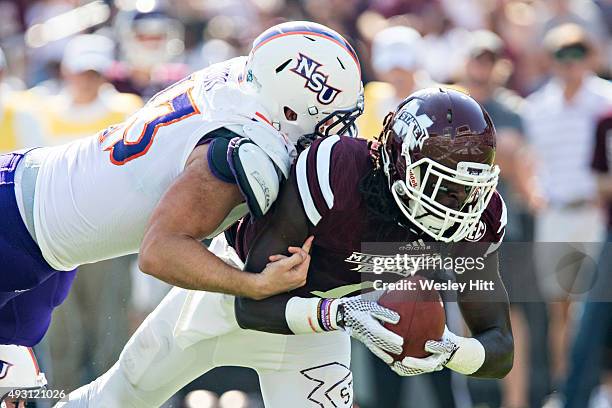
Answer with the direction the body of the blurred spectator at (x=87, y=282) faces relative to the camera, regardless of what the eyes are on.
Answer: toward the camera

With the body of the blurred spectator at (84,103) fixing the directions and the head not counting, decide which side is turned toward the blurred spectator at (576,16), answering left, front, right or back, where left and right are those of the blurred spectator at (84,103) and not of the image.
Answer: left

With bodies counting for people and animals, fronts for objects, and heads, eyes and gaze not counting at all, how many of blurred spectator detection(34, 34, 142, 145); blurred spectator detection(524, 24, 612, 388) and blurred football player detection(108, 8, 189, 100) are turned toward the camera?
3

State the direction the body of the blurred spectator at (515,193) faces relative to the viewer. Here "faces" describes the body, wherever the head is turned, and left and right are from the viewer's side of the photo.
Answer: facing the viewer and to the left of the viewer

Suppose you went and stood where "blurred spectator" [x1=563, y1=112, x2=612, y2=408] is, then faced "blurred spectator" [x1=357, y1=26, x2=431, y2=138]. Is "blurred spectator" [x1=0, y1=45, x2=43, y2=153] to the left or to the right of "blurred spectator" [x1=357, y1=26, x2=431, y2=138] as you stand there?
left

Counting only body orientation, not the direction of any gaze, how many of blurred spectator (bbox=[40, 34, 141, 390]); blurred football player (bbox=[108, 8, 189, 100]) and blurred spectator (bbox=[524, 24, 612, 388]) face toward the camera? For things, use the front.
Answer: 3

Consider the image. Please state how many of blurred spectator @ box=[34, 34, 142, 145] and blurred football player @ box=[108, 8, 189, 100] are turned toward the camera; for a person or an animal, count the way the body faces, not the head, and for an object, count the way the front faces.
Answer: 2

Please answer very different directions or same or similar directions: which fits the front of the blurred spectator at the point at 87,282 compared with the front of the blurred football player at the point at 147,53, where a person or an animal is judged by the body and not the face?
same or similar directions
